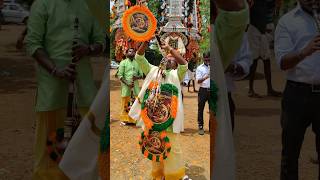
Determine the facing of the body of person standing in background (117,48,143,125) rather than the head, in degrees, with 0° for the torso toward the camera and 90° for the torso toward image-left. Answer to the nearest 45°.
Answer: approximately 315°
